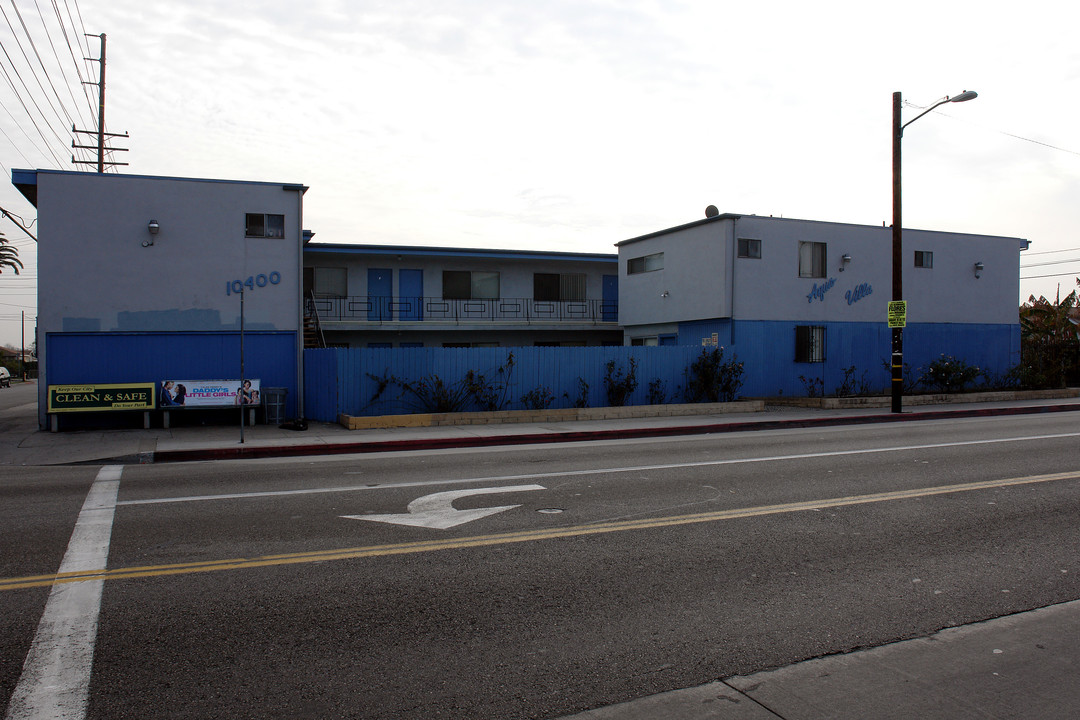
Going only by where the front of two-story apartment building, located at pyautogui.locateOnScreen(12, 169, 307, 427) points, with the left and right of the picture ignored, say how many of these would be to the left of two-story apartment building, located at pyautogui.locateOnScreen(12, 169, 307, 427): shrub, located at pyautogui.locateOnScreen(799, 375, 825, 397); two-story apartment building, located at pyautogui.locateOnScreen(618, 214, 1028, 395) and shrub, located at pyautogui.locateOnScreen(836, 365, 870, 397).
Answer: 3

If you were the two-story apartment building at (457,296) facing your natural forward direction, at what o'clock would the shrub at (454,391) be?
The shrub is roughly at 12 o'clock from the two-story apartment building.

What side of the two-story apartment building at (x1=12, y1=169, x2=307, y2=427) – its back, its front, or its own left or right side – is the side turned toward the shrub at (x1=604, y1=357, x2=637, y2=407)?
left

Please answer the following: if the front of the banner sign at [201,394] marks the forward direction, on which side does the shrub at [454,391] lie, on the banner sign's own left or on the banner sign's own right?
on the banner sign's own left

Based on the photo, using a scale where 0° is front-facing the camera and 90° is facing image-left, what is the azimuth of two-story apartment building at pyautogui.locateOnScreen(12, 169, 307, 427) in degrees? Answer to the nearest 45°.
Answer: approximately 0°

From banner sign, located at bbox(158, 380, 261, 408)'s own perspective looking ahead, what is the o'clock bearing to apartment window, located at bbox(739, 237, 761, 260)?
The apartment window is roughly at 9 o'clock from the banner sign.

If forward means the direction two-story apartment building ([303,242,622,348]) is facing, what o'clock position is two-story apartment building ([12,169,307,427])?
two-story apartment building ([12,169,307,427]) is roughly at 1 o'clock from two-story apartment building ([303,242,622,348]).

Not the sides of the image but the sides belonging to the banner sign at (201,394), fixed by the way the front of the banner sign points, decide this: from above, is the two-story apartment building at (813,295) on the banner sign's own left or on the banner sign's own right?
on the banner sign's own left

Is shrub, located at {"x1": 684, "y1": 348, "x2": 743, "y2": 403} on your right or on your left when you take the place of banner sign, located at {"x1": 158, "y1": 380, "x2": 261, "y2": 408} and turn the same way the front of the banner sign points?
on your left

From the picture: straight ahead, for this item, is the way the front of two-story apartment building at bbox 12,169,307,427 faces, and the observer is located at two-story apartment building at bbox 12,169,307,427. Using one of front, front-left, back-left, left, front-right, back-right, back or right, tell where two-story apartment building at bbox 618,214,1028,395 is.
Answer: left

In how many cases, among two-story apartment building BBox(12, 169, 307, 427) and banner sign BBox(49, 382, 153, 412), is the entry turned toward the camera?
2

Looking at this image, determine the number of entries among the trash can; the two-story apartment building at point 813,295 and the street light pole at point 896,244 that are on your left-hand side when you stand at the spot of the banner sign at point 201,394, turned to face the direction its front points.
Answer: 3
